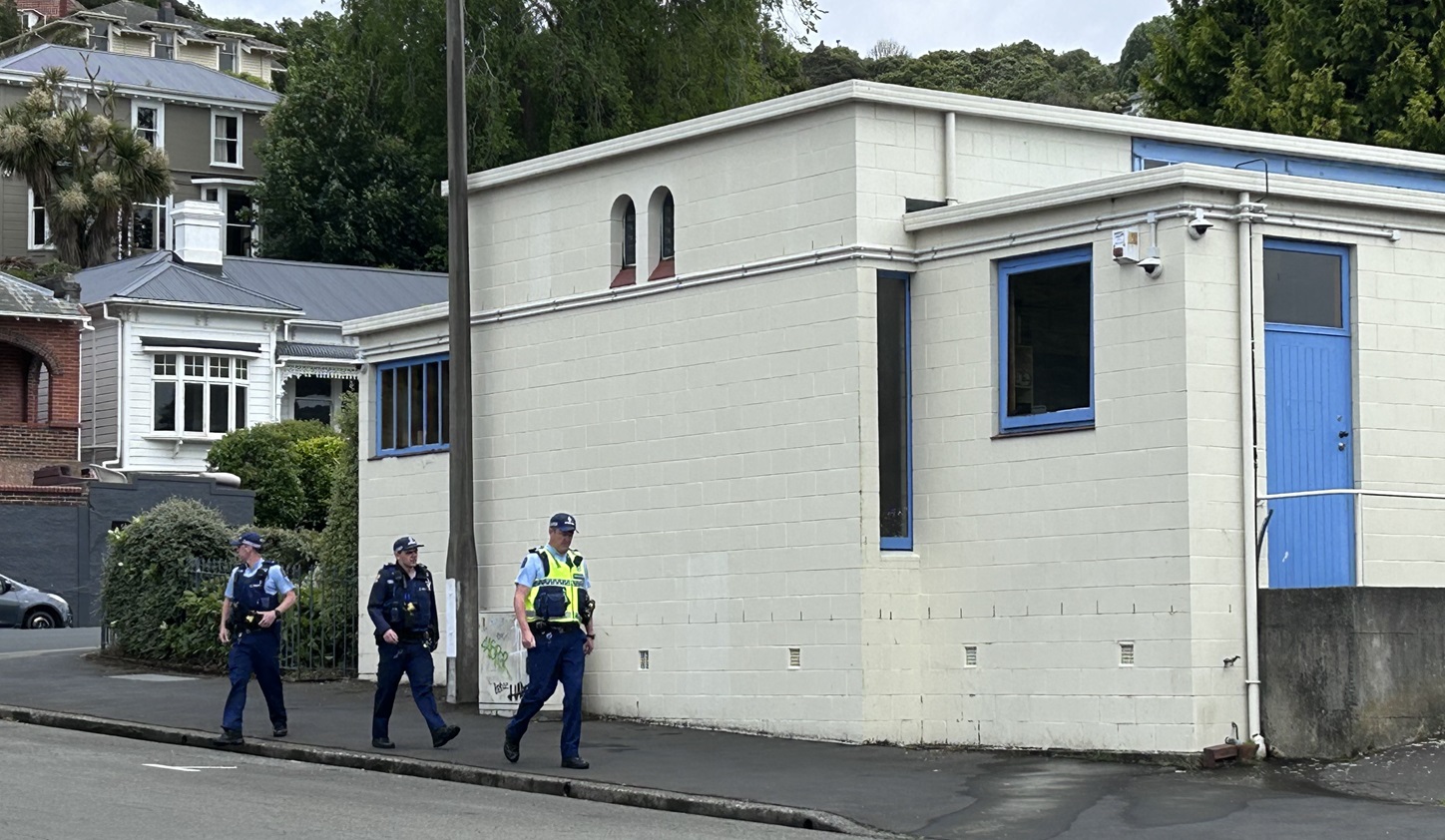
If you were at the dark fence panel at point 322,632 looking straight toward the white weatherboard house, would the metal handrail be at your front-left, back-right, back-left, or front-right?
back-right

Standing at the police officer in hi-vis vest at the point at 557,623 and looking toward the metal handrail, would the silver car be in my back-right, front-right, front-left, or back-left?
back-left

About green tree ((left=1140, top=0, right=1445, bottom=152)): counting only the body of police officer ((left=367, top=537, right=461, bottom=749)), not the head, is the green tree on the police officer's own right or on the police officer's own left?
on the police officer's own left

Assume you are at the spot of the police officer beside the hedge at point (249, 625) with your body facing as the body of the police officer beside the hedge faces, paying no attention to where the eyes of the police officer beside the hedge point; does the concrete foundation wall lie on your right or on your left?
on your left

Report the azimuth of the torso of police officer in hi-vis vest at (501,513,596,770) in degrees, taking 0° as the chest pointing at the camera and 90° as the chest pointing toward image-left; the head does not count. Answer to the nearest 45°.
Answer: approximately 315°

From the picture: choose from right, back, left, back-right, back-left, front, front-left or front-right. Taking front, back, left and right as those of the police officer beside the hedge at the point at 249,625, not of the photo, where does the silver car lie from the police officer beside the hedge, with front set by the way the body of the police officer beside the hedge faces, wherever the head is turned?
back-right
